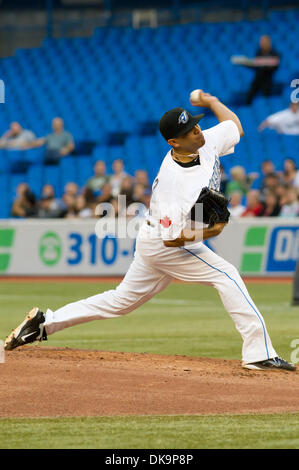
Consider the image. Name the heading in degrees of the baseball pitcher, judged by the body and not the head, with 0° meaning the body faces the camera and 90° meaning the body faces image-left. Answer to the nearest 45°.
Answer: approximately 270°
